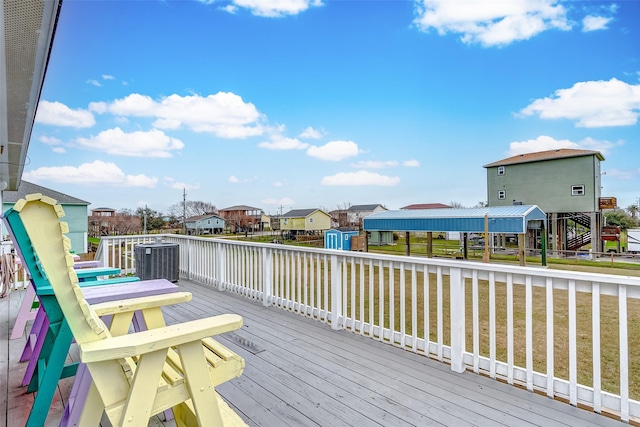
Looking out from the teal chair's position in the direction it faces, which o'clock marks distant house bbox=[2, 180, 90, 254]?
The distant house is roughly at 9 o'clock from the teal chair.

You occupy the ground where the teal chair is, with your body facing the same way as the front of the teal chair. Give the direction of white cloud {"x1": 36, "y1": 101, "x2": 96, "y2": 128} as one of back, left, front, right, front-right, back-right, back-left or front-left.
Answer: left

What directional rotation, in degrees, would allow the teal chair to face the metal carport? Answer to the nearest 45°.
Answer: approximately 45° to its left

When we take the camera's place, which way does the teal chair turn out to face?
facing to the right of the viewer

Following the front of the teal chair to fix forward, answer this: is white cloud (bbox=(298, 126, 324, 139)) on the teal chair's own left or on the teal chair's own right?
on the teal chair's own left

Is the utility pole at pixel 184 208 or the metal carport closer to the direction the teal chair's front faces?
the metal carport

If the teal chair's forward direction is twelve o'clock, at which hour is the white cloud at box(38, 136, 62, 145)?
The white cloud is roughly at 9 o'clock from the teal chair.

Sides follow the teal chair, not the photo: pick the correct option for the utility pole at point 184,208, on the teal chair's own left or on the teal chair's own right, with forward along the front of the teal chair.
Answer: on the teal chair's own left

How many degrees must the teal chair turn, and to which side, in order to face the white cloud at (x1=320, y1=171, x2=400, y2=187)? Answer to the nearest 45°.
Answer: approximately 45° to its left
